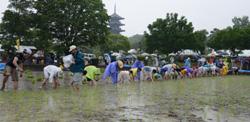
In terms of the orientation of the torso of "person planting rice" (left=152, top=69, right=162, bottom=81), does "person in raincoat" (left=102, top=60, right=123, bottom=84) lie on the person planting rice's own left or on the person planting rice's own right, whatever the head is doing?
on the person planting rice's own right

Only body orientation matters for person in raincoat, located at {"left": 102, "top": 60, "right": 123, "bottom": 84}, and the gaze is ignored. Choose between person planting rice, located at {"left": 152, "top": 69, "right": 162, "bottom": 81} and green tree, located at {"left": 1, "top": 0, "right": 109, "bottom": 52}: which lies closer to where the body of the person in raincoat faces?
the person planting rice

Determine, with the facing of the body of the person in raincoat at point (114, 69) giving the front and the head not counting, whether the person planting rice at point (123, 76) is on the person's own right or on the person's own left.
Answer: on the person's own left
